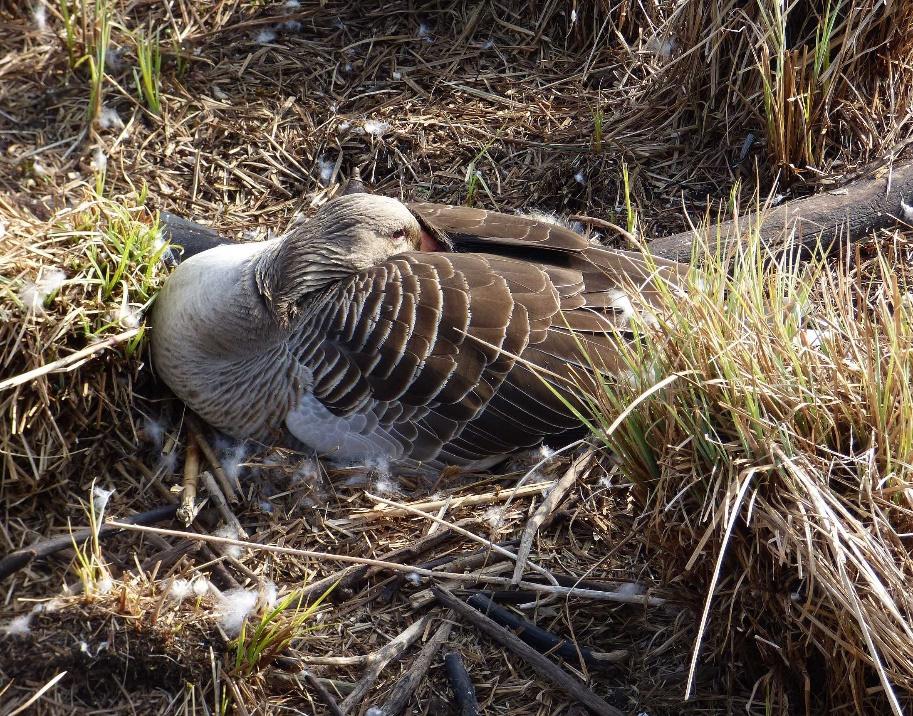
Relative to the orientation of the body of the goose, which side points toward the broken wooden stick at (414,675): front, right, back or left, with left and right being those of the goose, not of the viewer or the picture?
left

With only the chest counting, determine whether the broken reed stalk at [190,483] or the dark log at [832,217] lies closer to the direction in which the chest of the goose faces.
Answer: the broken reed stalk

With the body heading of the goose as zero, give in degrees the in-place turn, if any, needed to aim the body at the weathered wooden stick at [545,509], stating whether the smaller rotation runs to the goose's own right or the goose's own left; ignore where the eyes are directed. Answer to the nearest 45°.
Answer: approximately 135° to the goose's own left

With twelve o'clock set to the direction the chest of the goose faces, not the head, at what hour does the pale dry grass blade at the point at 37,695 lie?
The pale dry grass blade is roughly at 10 o'clock from the goose.

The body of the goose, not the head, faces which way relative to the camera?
to the viewer's left

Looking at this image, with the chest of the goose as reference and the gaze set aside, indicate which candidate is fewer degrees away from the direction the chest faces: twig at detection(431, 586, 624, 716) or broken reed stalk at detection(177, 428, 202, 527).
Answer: the broken reed stalk

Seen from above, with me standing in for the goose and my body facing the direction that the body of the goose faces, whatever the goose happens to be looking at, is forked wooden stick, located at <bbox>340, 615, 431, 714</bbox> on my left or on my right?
on my left

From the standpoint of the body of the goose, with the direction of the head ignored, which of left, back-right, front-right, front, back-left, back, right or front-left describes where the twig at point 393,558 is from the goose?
left

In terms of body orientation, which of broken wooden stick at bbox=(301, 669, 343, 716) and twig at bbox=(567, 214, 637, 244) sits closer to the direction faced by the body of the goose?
the broken wooden stick

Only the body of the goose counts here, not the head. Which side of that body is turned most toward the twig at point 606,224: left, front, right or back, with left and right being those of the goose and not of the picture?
back

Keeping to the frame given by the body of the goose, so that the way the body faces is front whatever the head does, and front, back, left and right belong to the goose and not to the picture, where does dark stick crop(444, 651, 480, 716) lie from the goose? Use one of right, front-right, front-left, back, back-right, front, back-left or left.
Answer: left

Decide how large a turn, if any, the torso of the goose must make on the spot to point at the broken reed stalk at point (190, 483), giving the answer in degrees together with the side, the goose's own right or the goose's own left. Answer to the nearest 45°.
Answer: approximately 45° to the goose's own left
